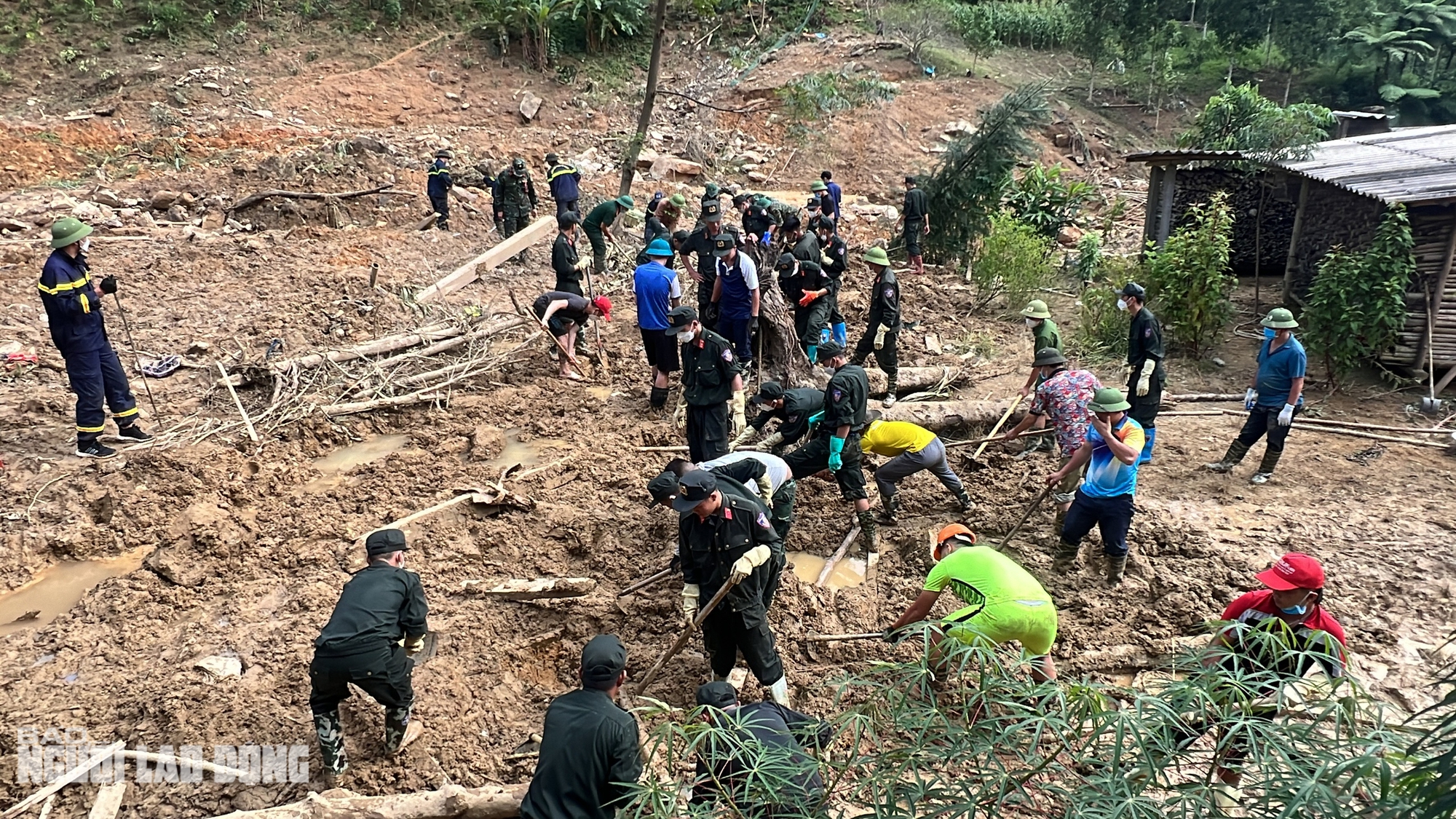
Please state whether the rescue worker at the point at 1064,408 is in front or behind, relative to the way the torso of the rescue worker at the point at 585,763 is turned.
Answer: in front

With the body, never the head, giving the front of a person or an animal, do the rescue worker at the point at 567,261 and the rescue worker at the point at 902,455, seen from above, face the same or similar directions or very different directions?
very different directions

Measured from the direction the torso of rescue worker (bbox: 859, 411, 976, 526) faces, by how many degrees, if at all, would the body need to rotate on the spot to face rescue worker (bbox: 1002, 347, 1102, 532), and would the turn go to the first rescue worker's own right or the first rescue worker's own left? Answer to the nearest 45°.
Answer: approximately 180°

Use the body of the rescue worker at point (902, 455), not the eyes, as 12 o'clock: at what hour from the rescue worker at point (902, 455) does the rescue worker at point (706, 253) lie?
the rescue worker at point (706, 253) is roughly at 2 o'clock from the rescue worker at point (902, 455).

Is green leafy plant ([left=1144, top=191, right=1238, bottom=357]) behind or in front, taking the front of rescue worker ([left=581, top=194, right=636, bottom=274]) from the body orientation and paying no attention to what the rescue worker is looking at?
in front

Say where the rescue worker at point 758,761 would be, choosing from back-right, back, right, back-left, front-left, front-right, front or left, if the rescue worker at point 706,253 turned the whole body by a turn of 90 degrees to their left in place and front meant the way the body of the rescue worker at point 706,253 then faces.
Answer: right

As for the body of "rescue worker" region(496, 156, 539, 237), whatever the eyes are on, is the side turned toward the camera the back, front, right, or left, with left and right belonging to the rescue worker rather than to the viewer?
front

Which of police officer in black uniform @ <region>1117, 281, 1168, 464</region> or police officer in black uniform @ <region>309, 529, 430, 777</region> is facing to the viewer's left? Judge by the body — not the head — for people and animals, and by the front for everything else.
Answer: police officer in black uniform @ <region>1117, 281, 1168, 464</region>

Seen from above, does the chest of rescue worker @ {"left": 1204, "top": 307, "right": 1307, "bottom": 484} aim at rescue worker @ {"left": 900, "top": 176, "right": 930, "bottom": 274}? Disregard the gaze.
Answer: no

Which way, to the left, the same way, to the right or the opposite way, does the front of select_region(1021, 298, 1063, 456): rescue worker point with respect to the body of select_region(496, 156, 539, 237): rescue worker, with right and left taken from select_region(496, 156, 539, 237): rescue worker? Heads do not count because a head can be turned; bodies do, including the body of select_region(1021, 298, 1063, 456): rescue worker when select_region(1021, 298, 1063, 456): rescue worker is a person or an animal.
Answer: to the right

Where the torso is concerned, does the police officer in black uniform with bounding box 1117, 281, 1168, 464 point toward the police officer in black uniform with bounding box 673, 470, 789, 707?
no

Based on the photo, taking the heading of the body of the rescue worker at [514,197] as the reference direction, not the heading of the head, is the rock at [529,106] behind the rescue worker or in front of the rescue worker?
behind
